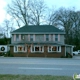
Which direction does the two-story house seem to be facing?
toward the camera
